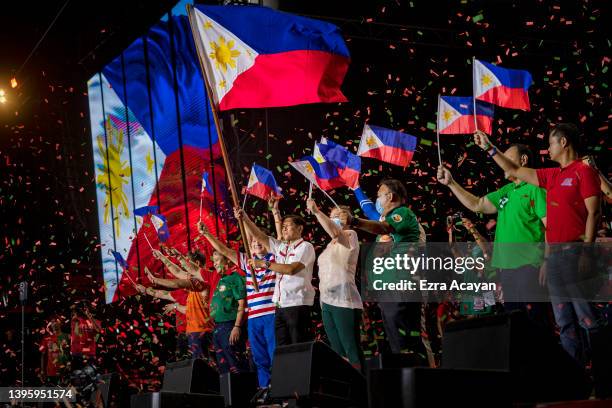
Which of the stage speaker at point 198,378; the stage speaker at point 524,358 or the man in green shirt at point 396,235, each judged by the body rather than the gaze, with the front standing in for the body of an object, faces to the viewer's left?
the man in green shirt

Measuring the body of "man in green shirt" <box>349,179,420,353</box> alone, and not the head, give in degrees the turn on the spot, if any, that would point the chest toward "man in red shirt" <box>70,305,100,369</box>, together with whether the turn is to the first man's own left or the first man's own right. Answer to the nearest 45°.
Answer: approximately 45° to the first man's own right

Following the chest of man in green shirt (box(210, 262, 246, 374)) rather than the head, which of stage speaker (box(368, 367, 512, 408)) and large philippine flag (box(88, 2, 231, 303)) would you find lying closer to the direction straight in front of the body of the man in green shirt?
the stage speaker

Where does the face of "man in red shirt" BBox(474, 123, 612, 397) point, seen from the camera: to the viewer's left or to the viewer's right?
to the viewer's left

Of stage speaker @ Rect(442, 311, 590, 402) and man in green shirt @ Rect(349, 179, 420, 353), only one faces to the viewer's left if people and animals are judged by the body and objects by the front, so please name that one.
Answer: the man in green shirt

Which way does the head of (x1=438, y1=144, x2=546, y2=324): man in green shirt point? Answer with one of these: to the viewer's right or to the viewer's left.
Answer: to the viewer's left

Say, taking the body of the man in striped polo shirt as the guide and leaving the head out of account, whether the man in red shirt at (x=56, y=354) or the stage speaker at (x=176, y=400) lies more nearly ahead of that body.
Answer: the stage speaker

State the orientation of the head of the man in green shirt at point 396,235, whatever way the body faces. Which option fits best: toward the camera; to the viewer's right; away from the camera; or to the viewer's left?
to the viewer's left

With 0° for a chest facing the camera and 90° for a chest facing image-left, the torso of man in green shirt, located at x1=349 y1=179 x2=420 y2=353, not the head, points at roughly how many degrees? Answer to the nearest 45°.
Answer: approximately 90°
